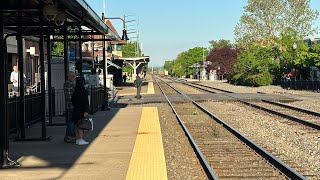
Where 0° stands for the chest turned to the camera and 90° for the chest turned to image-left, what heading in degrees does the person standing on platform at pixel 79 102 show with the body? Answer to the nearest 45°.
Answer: approximately 270°

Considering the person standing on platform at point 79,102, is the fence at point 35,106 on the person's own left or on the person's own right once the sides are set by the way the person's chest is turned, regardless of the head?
on the person's own left

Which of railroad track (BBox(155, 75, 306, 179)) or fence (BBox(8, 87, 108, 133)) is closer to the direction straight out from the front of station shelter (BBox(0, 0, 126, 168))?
the railroad track

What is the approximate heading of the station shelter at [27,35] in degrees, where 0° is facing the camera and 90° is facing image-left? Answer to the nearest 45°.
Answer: approximately 270°

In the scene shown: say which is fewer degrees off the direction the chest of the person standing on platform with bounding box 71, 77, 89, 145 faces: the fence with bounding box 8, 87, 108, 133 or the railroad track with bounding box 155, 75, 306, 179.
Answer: the railroad track

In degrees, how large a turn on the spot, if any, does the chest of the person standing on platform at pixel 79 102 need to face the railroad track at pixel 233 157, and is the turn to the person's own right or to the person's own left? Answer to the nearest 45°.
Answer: approximately 45° to the person's own right
